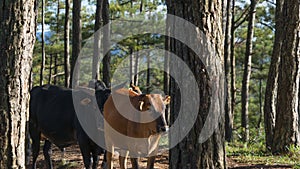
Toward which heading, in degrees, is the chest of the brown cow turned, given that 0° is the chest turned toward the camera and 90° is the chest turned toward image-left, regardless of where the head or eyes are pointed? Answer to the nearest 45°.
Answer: approximately 315°

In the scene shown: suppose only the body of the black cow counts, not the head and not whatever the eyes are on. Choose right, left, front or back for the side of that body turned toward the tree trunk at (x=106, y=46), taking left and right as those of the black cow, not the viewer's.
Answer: left

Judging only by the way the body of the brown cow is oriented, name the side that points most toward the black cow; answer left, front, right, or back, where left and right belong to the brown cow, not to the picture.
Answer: back

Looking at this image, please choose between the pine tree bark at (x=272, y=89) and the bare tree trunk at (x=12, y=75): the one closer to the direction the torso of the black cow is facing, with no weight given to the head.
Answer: the pine tree bark

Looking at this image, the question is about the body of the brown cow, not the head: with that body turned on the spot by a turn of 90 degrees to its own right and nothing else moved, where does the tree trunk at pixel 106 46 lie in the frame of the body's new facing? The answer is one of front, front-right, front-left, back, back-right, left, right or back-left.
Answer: back-right

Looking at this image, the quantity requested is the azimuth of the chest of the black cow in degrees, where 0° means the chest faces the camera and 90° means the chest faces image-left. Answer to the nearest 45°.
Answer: approximately 270°
